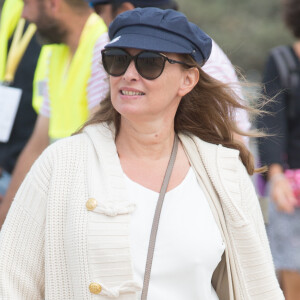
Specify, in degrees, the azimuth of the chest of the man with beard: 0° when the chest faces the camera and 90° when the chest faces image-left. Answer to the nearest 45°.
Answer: approximately 45°

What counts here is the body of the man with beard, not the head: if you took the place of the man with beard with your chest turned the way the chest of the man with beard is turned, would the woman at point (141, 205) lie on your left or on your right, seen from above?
on your left

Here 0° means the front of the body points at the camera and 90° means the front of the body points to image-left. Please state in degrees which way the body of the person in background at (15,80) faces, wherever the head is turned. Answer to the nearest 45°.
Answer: approximately 0°

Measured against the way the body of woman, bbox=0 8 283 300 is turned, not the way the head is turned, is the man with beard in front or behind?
behind

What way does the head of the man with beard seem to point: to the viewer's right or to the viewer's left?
to the viewer's left

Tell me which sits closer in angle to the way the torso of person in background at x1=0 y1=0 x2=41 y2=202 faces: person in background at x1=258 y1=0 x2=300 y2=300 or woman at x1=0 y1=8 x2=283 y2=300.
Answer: the woman

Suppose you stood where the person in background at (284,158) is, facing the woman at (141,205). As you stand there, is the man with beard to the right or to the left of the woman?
right

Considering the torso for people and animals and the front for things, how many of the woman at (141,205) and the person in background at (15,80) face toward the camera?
2
